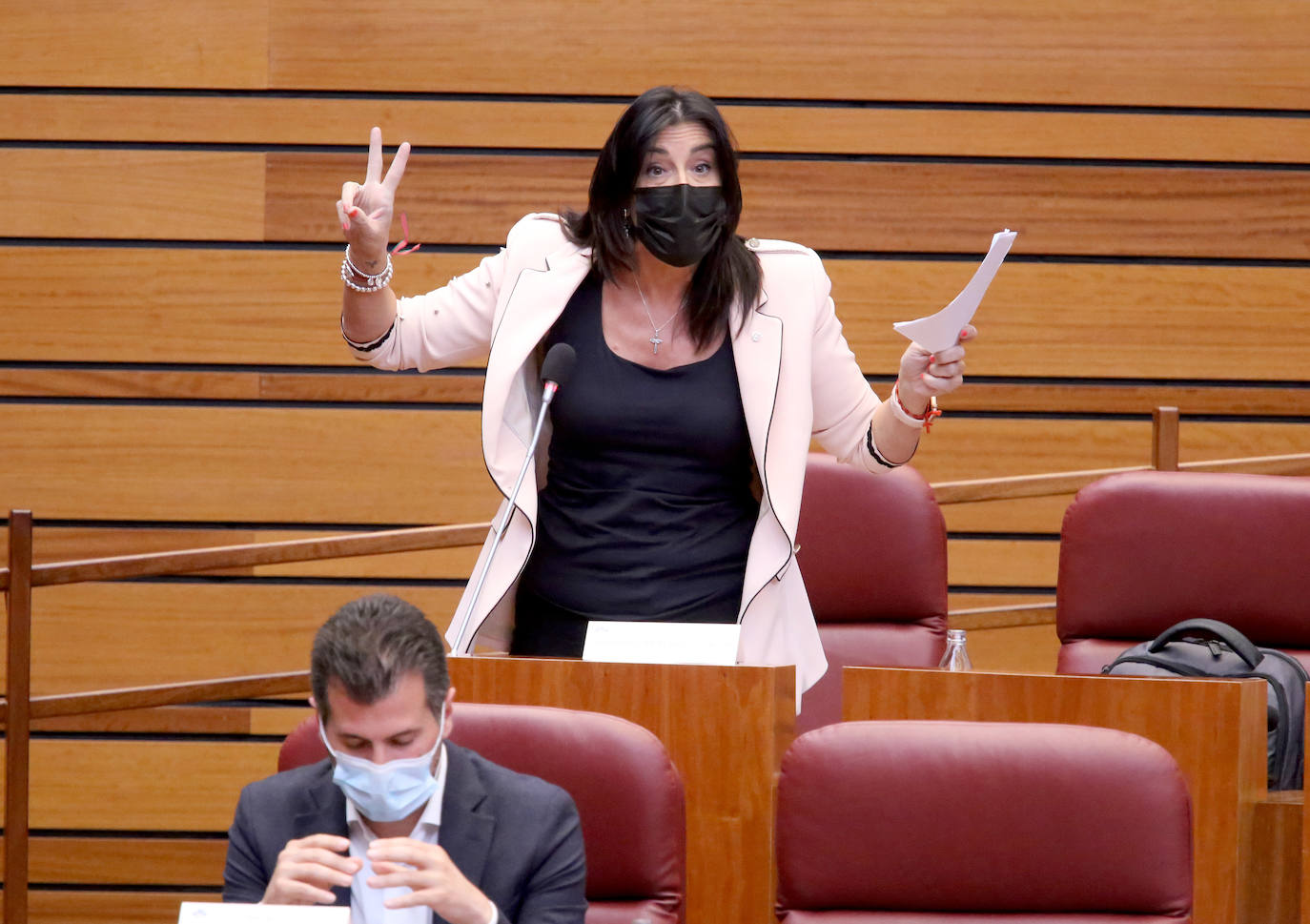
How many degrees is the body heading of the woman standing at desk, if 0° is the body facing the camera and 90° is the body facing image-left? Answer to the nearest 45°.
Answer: approximately 0°

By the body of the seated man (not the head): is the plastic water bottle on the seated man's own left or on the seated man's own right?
on the seated man's own left

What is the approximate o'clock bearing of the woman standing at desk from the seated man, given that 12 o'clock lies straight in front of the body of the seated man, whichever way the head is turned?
The woman standing at desk is roughly at 7 o'clock from the seated man.

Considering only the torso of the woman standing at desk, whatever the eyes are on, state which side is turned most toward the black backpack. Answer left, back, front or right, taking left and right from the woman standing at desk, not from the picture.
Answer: left

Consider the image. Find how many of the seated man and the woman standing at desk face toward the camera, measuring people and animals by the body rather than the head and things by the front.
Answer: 2
